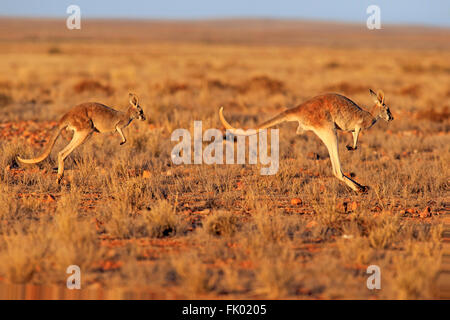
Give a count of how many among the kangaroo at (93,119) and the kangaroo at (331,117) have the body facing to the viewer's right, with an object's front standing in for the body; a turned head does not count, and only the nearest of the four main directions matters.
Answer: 2

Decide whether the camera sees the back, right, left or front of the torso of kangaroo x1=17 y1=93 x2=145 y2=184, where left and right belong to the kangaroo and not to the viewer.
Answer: right

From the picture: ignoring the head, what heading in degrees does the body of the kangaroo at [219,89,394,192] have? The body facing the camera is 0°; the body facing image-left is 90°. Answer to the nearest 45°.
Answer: approximately 270°

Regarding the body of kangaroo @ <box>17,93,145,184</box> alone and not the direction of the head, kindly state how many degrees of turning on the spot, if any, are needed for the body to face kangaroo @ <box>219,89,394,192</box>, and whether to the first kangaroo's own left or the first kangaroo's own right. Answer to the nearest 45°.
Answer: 0° — it already faces it

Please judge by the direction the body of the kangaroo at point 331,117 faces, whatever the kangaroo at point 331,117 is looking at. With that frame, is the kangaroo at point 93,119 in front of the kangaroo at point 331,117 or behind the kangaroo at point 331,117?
behind
